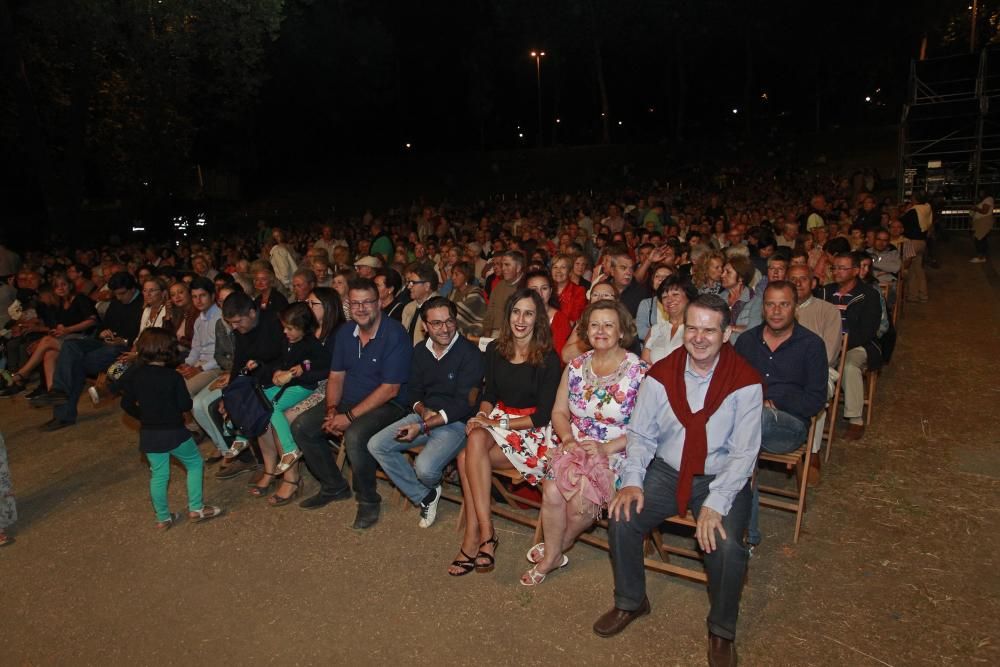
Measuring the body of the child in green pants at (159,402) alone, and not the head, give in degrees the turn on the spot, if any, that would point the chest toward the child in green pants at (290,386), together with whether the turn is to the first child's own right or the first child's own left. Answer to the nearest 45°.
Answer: approximately 45° to the first child's own right

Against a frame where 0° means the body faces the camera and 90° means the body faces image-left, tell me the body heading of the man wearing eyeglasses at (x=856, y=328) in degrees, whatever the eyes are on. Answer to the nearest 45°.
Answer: approximately 45°

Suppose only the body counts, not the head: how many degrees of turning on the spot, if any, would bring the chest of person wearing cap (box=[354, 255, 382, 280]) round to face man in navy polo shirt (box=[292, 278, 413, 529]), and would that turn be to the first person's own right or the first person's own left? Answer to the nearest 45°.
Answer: approximately 45° to the first person's own left

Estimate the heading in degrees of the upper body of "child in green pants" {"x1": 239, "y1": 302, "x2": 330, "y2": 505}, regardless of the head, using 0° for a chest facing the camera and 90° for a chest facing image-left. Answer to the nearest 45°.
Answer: approximately 45°

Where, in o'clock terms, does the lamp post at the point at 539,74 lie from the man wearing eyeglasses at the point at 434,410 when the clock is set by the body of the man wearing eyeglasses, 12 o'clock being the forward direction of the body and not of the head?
The lamp post is roughly at 5 o'clock from the man wearing eyeglasses.

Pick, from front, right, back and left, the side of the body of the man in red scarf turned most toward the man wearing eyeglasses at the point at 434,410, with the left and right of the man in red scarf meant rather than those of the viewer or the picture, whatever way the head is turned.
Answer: right

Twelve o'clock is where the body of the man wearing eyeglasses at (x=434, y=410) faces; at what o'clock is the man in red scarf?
The man in red scarf is roughly at 9 o'clock from the man wearing eyeglasses.

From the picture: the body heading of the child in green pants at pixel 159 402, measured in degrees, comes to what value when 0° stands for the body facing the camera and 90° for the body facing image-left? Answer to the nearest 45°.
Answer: approximately 225°

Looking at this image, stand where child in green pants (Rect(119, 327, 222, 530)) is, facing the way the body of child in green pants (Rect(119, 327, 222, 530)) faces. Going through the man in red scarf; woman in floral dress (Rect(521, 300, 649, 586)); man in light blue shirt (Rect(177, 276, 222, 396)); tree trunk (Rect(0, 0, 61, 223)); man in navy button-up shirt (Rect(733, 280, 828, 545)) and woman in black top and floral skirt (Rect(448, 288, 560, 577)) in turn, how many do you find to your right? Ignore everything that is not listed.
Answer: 4
